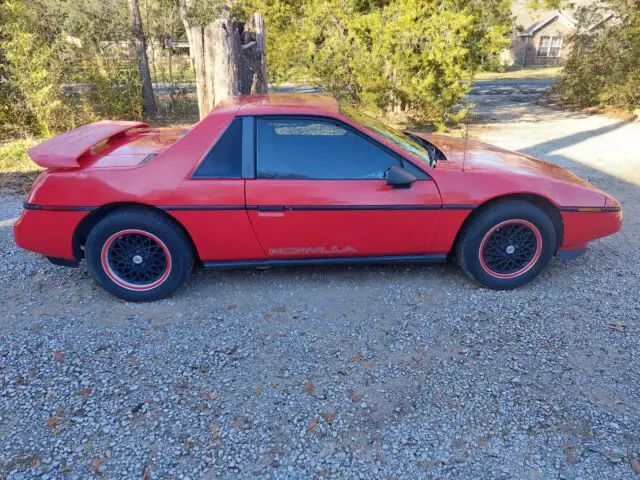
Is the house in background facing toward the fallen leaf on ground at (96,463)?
yes

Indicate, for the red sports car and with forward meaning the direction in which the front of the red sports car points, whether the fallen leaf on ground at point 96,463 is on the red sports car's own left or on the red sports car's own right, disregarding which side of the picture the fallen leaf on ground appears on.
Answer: on the red sports car's own right

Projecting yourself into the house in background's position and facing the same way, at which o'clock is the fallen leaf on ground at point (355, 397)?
The fallen leaf on ground is roughly at 12 o'clock from the house in background.

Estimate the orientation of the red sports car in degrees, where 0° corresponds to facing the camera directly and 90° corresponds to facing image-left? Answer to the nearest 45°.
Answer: approximately 270°

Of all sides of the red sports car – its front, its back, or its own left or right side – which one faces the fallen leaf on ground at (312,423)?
right

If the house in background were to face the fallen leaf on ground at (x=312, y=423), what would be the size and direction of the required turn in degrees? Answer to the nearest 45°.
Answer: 0° — it already faces it

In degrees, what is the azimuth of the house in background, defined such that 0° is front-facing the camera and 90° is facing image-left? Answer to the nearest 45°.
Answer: approximately 0°

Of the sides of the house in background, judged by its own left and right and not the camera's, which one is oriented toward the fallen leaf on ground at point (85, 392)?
front

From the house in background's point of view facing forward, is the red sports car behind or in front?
in front

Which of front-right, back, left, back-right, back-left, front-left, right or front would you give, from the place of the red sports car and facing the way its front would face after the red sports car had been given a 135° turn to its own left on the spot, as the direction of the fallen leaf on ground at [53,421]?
left

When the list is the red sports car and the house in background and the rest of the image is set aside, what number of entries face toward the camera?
1

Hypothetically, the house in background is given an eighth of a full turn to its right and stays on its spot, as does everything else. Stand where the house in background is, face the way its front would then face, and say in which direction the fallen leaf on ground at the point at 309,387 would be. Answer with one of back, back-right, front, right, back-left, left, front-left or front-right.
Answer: front-left
